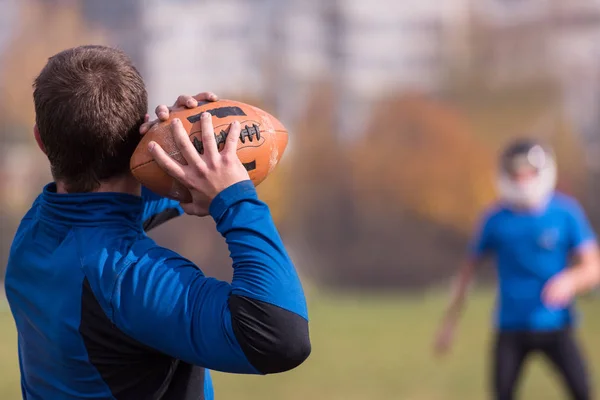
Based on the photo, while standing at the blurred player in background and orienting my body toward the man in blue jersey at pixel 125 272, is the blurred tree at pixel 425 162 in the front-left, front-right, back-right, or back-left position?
back-right

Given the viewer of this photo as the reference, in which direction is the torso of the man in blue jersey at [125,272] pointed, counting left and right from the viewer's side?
facing away from the viewer and to the right of the viewer

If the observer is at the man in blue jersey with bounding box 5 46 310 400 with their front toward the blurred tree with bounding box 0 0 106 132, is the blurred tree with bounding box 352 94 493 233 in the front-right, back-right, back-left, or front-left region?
front-right

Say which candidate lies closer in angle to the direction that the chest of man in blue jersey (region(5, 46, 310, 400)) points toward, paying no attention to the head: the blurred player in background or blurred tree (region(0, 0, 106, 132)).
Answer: the blurred player in background

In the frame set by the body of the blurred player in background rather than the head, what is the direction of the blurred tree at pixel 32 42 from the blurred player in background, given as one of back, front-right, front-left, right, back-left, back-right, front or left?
back-right

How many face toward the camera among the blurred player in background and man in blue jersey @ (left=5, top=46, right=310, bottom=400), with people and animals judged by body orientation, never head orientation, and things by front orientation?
1

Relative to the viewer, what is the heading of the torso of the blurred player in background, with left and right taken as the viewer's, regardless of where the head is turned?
facing the viewer

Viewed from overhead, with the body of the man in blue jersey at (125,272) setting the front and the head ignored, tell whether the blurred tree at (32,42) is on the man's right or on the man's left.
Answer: on the man's left

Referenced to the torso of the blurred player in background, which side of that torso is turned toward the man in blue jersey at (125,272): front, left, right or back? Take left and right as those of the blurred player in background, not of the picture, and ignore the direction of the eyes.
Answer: front

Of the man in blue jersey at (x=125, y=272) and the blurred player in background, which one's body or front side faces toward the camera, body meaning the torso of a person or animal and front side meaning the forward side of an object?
the blurred player in background

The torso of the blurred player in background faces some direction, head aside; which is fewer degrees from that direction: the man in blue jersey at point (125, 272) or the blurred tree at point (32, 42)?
the man in blue jersey

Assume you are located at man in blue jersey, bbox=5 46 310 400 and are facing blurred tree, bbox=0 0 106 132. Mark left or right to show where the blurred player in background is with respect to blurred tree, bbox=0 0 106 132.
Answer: right

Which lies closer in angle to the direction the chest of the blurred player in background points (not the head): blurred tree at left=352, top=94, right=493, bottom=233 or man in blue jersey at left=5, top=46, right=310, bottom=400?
the man in blue jersey

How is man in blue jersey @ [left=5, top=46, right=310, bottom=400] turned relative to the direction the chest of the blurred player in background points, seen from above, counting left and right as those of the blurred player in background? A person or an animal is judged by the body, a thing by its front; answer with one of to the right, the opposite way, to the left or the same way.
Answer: the opposite way

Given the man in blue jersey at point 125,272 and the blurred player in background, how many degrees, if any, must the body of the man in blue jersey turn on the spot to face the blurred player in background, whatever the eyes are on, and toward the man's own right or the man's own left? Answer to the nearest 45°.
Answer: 0° — they already face them
